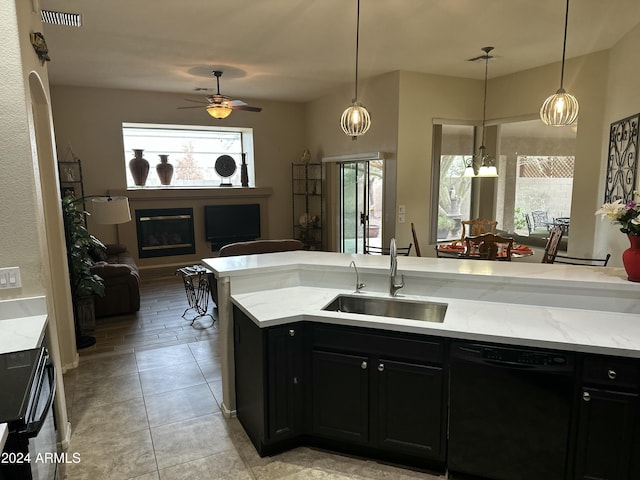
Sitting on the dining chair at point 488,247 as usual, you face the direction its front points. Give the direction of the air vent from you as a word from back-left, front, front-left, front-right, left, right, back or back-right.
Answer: back-left

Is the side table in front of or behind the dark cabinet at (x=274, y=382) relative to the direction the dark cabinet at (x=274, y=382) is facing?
behind

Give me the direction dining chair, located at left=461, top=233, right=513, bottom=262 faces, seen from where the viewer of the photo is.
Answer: facing away from the viewer

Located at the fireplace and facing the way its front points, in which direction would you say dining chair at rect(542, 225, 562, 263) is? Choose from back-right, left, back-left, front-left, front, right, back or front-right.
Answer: front-left

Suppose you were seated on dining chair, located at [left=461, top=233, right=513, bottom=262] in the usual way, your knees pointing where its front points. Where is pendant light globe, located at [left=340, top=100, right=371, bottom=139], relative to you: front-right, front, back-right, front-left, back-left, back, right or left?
back-left

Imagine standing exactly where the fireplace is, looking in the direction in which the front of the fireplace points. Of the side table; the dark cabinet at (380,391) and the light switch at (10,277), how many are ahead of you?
3

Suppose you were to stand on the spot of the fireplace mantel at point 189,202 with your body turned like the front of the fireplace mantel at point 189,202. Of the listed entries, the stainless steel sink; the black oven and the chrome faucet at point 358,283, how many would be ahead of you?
3

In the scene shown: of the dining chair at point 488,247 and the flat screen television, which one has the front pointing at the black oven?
the flat screen television

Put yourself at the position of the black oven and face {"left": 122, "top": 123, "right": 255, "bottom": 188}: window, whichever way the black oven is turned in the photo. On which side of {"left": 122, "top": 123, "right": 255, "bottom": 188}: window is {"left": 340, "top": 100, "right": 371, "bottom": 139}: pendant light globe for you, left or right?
right

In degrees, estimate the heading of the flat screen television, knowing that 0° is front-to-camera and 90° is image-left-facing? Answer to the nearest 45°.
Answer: approximately 0°

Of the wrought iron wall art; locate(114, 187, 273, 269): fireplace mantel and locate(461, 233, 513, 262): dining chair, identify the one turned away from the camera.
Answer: the dining chair

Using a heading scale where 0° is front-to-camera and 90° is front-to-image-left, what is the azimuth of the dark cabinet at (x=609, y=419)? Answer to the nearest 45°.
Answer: approximately 0°

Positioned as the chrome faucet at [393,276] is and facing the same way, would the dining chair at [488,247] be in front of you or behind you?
behind

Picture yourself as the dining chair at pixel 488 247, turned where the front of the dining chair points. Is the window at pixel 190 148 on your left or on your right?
on your left
